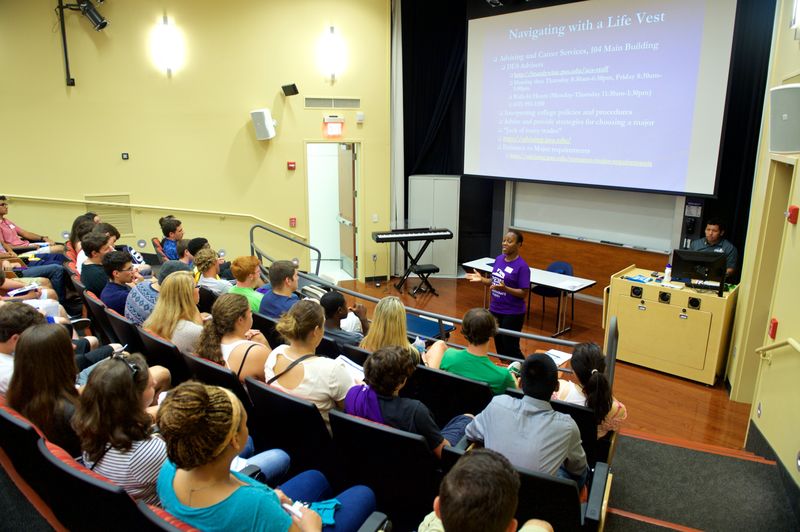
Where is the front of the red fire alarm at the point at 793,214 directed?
to the viewer's left

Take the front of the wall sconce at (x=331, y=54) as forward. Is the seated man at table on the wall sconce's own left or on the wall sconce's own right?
on the wall sconce's own left

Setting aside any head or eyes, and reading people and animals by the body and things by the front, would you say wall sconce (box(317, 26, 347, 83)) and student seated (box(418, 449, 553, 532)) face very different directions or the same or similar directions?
very different directions

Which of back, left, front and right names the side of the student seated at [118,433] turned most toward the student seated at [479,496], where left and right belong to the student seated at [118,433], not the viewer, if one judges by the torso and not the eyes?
right

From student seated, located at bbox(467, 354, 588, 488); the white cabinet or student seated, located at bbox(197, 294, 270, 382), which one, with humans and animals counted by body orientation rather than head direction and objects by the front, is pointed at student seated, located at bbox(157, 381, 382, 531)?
the white cabinet

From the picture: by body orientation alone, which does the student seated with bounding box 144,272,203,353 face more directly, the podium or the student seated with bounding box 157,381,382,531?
the podium

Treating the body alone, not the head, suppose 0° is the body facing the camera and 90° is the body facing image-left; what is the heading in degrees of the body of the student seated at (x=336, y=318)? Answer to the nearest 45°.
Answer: approximately 225°

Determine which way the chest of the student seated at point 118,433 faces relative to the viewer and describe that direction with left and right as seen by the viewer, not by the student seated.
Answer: facing away from the viewer and to the right of the viewer

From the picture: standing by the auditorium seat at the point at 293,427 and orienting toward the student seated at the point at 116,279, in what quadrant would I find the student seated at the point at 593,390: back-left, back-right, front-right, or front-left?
back-right

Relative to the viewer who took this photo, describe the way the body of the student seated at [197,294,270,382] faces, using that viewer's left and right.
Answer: facing away from the viewer and to the right of the viewer
